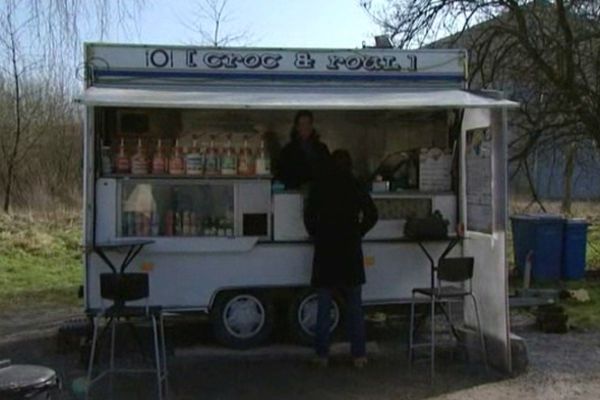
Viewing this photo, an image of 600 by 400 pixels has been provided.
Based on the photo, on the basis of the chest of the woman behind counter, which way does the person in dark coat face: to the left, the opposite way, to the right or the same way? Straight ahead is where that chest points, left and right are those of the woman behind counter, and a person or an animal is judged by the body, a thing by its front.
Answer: the opposite way

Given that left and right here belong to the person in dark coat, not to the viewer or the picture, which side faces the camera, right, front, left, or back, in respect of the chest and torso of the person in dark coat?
back

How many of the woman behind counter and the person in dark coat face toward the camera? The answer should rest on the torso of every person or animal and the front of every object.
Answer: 1

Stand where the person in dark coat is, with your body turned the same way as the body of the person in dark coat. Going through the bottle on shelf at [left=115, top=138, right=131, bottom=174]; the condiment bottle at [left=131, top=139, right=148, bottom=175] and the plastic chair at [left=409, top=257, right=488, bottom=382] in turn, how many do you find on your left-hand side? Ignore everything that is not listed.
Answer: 2

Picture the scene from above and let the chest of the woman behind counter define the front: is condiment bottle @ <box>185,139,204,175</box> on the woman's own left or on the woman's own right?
on the woman's own right

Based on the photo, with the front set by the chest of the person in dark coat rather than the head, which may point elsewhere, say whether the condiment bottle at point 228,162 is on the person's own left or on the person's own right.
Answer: on the person's own left

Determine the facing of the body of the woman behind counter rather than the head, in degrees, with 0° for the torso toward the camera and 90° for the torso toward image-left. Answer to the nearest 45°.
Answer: approximately 0°

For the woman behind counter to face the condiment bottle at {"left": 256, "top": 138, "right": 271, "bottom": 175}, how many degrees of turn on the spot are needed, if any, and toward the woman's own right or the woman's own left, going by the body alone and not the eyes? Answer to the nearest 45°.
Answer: approximately 45° to the woman's own right
